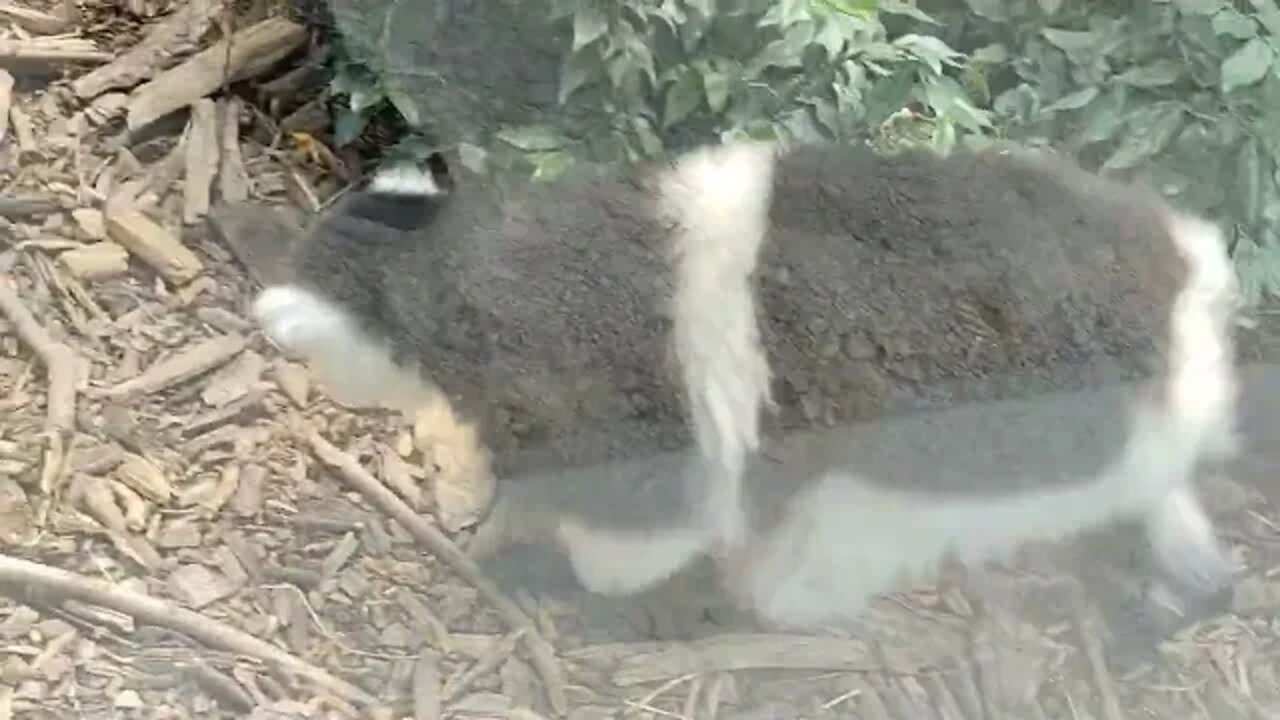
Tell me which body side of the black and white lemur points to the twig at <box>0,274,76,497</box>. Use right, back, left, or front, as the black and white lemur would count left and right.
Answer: front

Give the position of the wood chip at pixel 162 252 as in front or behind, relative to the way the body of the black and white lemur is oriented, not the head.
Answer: in front

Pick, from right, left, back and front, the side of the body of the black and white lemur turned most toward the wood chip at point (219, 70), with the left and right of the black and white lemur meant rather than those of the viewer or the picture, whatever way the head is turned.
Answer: front

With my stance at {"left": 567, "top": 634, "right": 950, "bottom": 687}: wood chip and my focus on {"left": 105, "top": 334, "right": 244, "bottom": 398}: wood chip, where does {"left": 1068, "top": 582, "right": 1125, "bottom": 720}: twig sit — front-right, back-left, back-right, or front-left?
back-right

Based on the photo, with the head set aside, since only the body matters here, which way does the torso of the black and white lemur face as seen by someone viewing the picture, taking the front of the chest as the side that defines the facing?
to the viewer's left

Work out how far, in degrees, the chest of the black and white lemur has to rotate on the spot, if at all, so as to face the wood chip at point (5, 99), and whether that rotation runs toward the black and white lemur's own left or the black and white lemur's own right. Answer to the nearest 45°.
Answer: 0° — it already faces it
